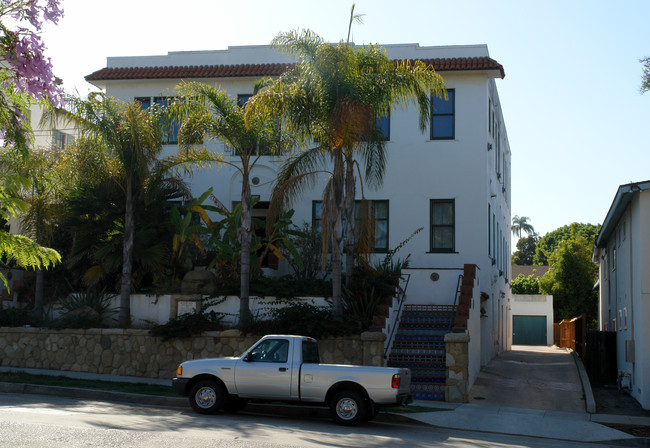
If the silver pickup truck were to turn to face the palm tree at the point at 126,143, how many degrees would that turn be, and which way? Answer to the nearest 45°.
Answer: approximately 45° to its right

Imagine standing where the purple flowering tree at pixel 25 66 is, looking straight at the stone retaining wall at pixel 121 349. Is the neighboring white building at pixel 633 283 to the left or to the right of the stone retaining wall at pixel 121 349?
right

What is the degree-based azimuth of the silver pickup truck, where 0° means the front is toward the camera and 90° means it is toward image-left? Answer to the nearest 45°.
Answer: approximately 90°

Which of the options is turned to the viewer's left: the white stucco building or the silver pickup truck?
the silver pickup truck

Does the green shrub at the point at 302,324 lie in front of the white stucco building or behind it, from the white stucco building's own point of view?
in front

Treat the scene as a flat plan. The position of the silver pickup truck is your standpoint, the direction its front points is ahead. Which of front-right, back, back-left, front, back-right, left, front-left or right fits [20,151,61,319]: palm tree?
front-right

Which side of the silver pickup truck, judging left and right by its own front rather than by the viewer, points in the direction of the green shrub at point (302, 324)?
right

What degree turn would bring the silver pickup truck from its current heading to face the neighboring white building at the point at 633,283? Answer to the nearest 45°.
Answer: approximately 135° to its right

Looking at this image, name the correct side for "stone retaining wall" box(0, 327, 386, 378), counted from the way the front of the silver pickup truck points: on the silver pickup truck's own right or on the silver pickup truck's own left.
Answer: on the silver pickup truck's own right

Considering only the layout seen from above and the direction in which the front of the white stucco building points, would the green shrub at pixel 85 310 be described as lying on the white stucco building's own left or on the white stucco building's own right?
on the white stucco building's own right

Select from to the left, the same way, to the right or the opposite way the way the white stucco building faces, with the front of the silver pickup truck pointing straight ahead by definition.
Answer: to the left

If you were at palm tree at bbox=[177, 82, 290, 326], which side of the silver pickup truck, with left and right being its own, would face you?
right

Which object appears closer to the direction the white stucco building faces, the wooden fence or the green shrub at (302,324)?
the green shrub

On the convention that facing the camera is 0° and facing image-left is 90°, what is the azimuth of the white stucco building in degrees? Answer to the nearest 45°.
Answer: approximately 0°

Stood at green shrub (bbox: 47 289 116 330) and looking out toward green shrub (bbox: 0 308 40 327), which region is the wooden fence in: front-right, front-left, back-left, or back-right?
back-right

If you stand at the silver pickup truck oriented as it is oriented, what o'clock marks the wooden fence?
The wooden fence is roughly at 4 o'clock from the silver pickup truck.

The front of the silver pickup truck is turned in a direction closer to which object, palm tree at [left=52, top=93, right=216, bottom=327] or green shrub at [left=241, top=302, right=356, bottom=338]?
the palm tree
